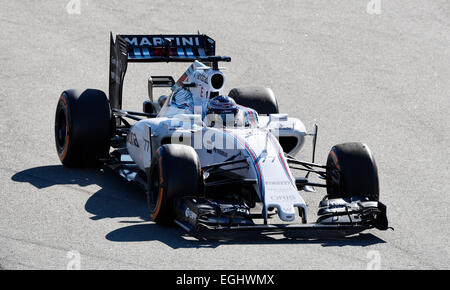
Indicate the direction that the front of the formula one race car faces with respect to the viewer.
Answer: facing the viewer
